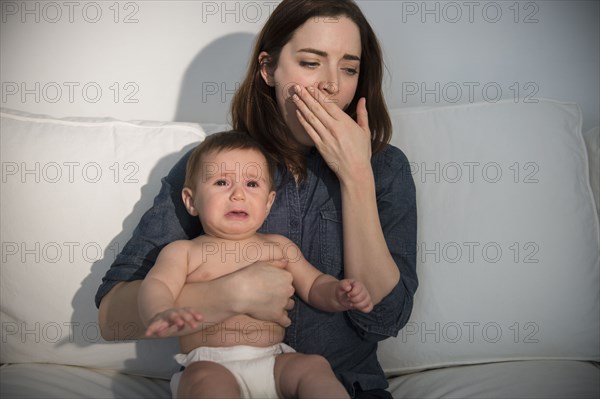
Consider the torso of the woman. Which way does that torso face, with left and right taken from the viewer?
facing the viewer

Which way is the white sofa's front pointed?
toward the camera
